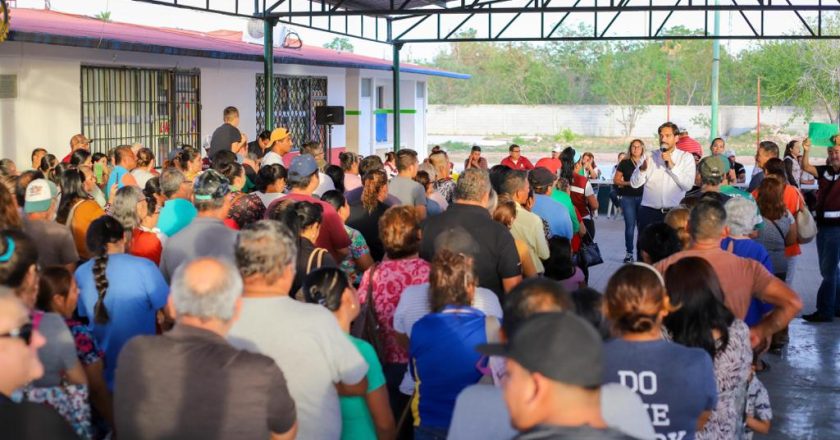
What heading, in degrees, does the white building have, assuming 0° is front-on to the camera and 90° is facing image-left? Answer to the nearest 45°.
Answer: approximately 315°

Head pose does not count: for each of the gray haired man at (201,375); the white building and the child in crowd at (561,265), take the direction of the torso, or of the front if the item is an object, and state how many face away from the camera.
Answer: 2

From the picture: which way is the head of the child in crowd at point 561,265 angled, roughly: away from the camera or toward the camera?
away from the camera

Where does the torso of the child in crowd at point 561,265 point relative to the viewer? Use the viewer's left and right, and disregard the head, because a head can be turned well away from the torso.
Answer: facing away from the viewer

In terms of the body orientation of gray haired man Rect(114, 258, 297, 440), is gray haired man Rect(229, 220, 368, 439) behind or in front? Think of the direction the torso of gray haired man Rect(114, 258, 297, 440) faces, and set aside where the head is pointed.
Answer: in front

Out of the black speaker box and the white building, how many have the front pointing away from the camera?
0

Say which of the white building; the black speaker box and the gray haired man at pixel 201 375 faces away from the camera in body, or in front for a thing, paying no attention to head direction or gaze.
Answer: the gray haired man

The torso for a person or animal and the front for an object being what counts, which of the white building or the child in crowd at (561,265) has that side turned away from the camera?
the child in crowd

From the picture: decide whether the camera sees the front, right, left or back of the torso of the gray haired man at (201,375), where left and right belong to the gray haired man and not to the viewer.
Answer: back

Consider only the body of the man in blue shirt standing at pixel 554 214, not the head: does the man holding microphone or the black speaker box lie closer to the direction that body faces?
the man holding microphone

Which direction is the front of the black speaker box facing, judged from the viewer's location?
facing the viewer and to the right of the viewer

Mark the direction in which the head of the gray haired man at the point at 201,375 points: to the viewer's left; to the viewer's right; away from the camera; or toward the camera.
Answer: away from the camera

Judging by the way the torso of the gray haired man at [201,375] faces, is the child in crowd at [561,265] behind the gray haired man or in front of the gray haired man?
in front

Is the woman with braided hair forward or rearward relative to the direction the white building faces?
forward

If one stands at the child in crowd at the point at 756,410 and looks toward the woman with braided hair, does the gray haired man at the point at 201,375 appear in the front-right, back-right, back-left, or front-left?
front-left

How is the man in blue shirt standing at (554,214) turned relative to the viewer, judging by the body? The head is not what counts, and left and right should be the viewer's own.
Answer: facing away from the viewer and to the right of the viewer

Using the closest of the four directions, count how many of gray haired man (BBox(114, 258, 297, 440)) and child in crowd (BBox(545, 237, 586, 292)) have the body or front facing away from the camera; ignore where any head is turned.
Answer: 2

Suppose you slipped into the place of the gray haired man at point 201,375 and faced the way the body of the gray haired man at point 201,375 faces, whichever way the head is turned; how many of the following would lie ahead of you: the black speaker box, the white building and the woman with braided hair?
3
